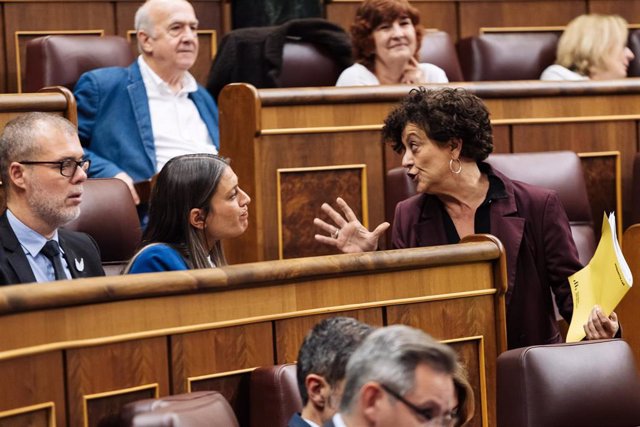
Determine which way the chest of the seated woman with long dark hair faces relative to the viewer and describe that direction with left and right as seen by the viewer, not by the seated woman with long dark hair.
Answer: facing to the right of the viewer

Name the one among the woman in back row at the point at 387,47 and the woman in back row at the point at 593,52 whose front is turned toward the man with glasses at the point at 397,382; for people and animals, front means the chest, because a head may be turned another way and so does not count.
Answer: the woman in back row at the point at 387,47

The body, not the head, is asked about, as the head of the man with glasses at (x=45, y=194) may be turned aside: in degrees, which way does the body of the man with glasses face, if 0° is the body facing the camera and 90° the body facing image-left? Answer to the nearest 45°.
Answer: approximately 315°

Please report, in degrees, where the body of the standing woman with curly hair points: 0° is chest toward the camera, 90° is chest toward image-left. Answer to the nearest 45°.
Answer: approximately 45°

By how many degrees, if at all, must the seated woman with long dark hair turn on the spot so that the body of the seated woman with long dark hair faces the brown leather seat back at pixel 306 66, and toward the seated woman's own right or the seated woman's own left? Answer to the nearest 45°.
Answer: approximately 90° to the seated woman's own left
